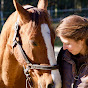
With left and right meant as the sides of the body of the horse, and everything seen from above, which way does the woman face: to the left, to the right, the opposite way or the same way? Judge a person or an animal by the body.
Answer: to the right

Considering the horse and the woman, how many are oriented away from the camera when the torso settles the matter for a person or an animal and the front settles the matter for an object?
0

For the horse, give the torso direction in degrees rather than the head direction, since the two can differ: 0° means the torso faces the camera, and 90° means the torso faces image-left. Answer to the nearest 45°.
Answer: approximately 315°

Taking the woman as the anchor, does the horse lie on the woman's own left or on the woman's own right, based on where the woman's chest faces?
on the woman's own right

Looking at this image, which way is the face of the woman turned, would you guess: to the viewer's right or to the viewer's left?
to the viewer's left

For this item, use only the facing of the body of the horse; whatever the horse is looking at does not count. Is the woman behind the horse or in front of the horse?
in front

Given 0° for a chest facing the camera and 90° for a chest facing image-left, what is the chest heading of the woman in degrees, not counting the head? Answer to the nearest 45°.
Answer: approximately 45°
